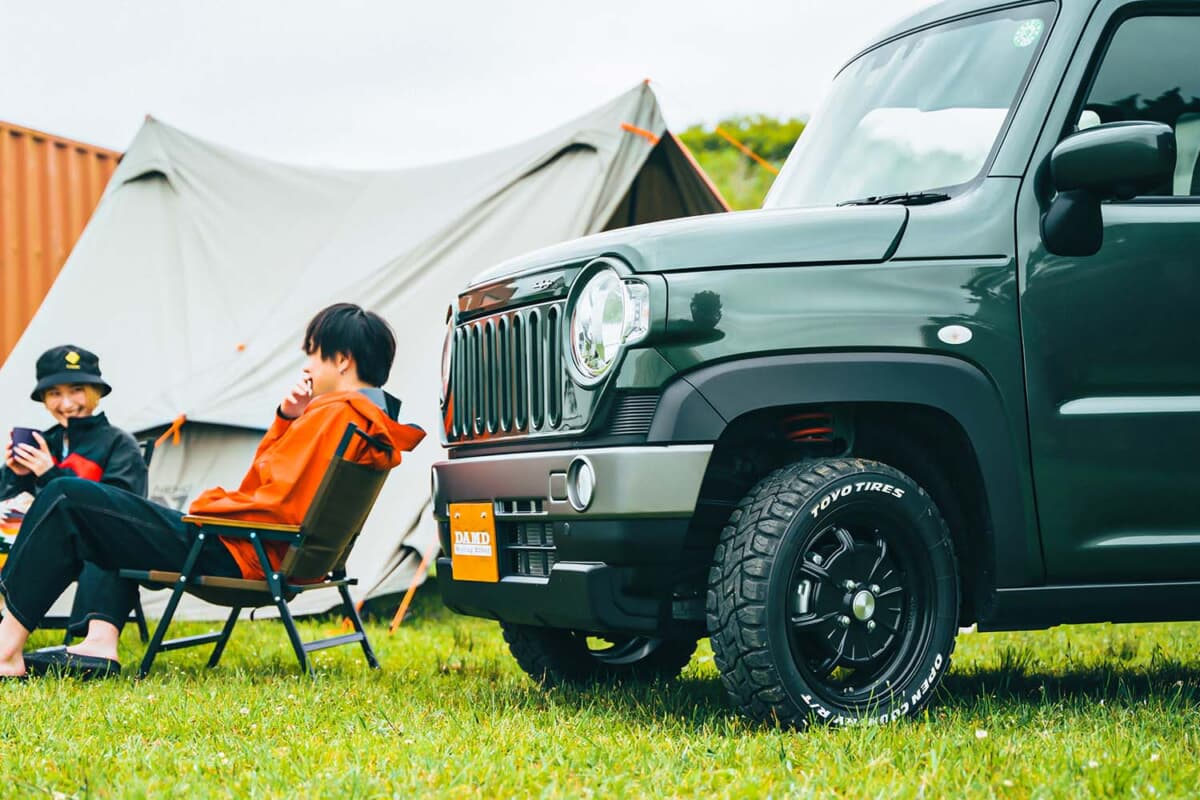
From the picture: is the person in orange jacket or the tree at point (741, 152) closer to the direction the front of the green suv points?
the person in orange jacket

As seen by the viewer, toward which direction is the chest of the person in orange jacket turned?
to the viewer's left

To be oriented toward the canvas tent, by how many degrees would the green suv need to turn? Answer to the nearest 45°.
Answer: approximately 90° to its right

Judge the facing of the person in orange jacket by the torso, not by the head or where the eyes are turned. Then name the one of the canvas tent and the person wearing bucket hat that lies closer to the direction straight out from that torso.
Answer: the person wearing bucket hat

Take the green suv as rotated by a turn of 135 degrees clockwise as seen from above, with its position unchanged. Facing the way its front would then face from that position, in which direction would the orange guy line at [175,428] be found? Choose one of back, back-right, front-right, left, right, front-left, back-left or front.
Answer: front-left

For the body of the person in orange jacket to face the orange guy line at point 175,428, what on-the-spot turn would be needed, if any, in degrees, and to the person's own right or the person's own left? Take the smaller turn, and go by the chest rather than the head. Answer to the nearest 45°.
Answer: approximately 90° to the person's own right

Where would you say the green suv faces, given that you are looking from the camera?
facing the viewer and to the left of the viewer

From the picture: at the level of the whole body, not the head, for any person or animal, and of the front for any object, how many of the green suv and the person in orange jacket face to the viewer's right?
0

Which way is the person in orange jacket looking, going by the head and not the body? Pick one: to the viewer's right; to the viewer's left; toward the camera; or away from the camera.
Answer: to the viewer's left

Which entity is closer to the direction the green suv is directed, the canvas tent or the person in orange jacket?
the person in orange jacket
